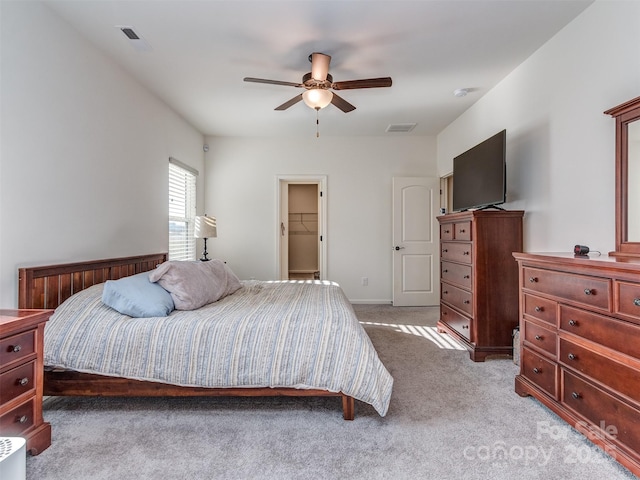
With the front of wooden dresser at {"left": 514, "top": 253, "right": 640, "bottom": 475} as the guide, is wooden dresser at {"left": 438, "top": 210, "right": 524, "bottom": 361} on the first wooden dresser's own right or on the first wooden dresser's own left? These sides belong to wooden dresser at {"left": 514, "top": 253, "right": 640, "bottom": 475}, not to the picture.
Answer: on the first wooden dresser's own right

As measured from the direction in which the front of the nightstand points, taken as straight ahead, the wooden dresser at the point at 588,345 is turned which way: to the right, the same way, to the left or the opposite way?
the opposite way

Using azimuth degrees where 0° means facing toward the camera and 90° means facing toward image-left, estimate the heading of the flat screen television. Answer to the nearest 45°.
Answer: approximately 45°

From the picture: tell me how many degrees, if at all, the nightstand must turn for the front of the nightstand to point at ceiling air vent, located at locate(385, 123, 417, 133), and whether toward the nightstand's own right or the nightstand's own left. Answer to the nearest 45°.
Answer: approximately 45° to the nightstand's own left

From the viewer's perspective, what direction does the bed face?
to the viewer's right

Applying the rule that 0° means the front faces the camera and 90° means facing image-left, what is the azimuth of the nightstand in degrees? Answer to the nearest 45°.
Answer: approximately 315°

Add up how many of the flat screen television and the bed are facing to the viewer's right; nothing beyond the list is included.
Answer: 1

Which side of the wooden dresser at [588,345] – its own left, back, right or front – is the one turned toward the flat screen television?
right

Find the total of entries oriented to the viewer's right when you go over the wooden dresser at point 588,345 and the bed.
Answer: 1
